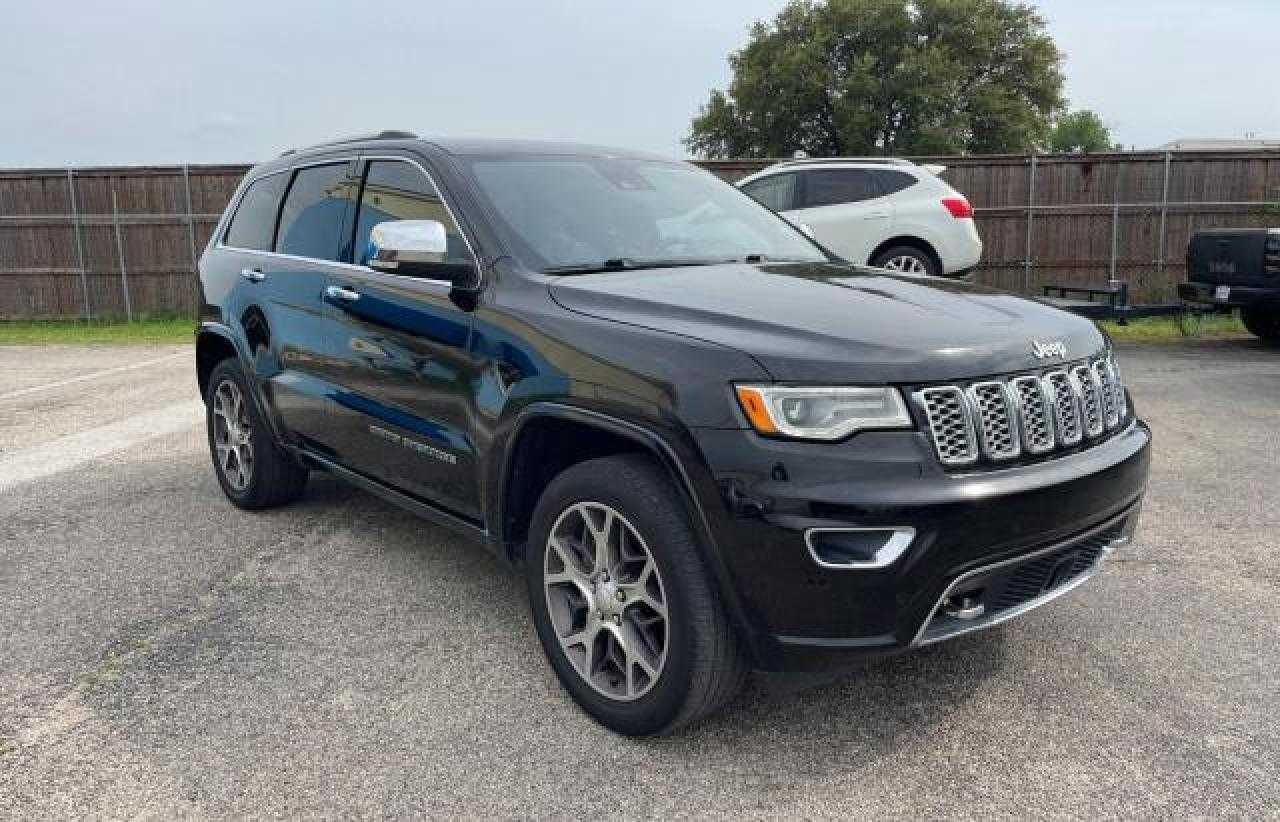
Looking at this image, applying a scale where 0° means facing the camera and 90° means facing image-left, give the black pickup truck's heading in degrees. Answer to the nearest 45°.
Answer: approximately 225°

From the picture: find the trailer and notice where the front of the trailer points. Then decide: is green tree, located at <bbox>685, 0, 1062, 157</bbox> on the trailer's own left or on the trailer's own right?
on the trailer's own left

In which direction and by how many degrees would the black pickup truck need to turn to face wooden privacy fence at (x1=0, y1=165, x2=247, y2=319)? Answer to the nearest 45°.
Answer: approximately 135° to its left

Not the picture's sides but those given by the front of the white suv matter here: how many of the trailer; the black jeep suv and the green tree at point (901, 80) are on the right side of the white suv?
1

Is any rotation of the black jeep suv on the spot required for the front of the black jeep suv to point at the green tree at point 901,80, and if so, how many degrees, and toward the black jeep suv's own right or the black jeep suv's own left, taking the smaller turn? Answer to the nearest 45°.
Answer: approximately 135° to the black jeep suv's own left

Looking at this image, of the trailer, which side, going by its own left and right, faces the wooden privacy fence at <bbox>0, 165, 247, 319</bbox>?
back

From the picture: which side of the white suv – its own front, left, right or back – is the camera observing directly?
left

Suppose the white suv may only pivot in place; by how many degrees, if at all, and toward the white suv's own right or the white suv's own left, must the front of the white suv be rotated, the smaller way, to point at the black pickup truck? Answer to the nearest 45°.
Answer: approximately 180°

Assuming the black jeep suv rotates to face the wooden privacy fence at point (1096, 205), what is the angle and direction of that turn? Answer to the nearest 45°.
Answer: approximately 90° to its left

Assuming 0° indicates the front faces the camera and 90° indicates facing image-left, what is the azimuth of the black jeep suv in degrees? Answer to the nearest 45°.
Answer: approximately 315°

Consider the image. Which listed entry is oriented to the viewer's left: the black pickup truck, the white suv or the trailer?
the white suv

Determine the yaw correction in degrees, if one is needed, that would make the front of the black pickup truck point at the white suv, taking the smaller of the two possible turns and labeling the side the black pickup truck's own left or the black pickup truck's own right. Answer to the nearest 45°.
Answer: approximately 135° to the black pickup truck's own left

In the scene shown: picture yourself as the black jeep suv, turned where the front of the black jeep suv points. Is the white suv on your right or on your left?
on your left

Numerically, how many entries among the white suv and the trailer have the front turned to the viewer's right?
1
